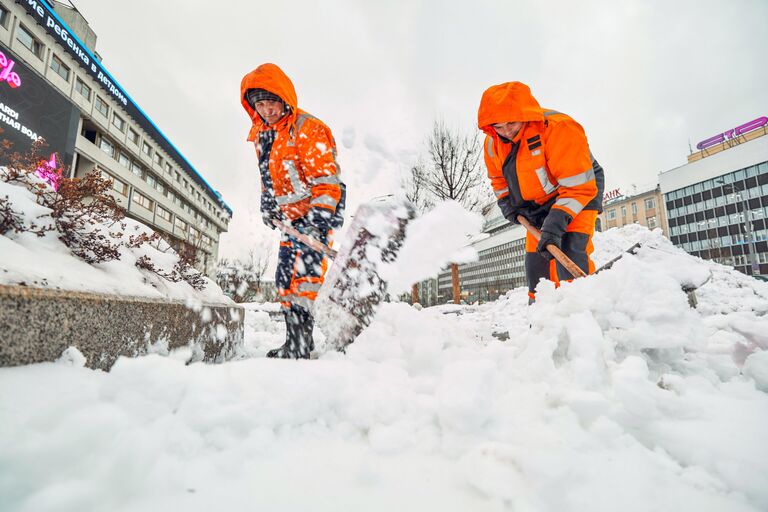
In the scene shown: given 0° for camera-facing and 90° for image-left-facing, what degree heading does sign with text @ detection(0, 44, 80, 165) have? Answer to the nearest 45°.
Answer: approximately 315°

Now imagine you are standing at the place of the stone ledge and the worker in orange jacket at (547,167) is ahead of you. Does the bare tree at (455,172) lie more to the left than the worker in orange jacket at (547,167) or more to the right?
left

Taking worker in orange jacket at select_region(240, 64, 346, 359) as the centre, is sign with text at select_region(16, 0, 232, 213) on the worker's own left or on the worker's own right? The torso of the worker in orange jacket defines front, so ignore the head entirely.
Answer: on the worker's own right

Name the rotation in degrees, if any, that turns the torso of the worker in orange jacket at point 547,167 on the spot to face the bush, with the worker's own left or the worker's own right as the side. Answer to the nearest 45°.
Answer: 0° — they already face it

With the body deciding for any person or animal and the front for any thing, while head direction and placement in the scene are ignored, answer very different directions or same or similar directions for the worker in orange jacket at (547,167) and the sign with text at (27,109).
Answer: very different directions

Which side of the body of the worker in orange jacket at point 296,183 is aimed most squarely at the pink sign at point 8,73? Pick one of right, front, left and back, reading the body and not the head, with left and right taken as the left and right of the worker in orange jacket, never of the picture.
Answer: right

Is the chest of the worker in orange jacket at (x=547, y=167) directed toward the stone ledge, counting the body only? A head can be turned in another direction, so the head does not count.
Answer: yes

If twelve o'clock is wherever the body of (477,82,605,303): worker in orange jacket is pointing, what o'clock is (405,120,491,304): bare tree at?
The bare tree is roughly at 4 o'clock from the worker in orange jacket.
